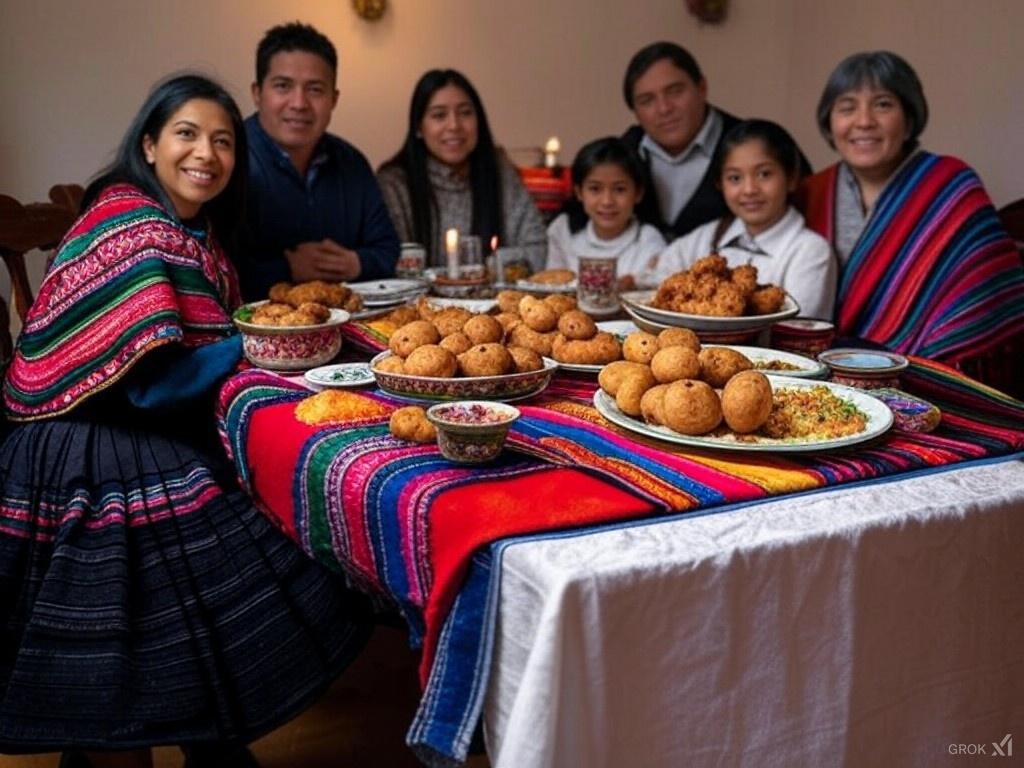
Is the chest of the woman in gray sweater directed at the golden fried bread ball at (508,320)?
yes

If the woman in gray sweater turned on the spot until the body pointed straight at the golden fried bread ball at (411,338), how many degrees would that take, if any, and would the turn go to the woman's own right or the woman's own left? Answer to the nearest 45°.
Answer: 0° — they already face it

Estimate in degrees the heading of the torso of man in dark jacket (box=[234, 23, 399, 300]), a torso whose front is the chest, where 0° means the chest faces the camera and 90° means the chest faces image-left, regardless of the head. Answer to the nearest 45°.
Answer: approximately 0°

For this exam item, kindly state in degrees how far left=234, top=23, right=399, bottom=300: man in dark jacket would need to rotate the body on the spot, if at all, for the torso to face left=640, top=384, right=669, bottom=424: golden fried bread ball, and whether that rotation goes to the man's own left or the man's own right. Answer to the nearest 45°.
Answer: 0° — they already face it

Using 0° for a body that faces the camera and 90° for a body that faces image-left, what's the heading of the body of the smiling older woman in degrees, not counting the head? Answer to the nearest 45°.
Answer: approximately 45°
